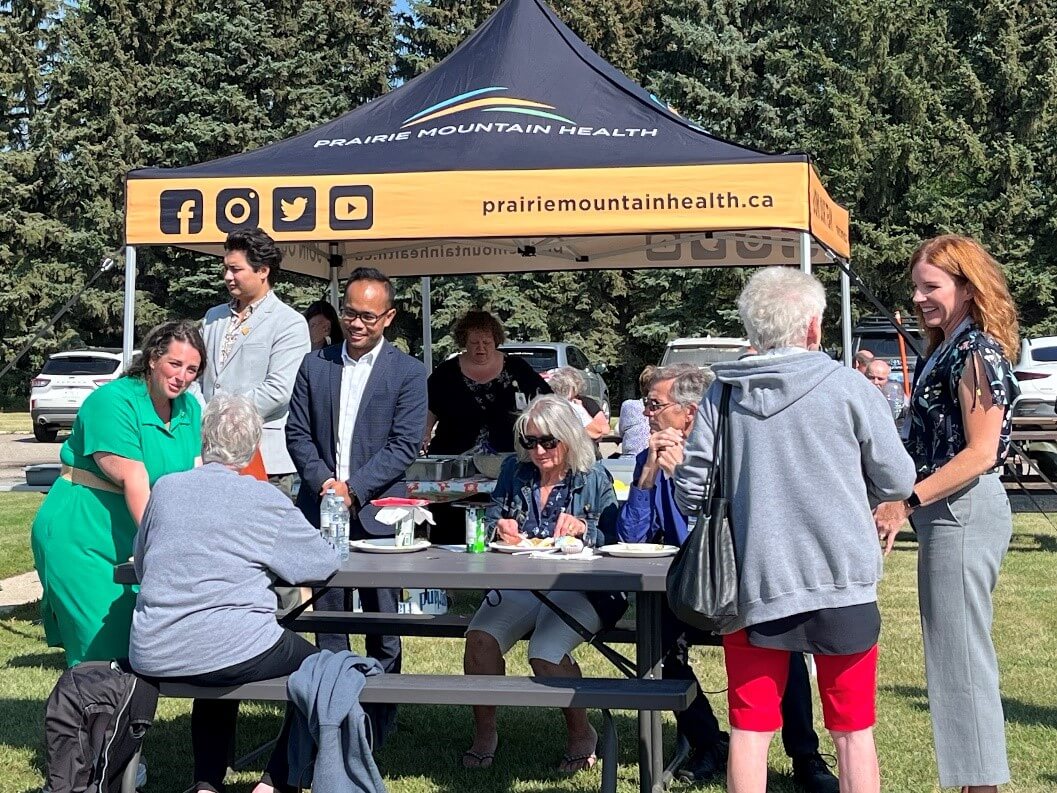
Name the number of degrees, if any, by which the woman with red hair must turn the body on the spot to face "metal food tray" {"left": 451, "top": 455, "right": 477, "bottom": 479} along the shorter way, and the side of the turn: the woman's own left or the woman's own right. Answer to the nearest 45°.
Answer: approximately 45° to the woman's own right

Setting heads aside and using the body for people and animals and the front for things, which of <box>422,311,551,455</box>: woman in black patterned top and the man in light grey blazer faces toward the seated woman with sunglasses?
the woman in black patterned top

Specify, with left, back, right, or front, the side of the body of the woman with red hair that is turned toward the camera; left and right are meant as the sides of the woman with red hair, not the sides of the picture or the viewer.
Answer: left

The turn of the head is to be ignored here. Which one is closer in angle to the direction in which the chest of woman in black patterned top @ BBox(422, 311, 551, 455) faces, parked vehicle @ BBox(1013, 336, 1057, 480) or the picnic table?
the picnic table

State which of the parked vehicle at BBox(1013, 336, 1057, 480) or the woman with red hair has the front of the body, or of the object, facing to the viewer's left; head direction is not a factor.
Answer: the woman with red hair

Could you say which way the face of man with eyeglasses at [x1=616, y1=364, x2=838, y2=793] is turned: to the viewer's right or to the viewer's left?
to the viewer's left

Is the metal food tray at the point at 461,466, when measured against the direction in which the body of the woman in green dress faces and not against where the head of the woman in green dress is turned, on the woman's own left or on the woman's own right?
on the woman's own left

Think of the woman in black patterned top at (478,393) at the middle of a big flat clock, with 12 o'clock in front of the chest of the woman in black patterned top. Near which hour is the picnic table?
The picnic table is roughly at 12 o'clock from the woman in black patterned top.

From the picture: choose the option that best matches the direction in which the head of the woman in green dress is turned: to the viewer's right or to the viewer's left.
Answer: to the viewer's right

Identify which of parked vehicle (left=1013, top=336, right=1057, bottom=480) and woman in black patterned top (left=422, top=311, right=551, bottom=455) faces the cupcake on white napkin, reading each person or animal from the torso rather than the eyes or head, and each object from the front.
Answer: the woman in black patterned top

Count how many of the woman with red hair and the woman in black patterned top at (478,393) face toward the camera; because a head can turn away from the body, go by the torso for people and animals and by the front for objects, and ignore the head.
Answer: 1
